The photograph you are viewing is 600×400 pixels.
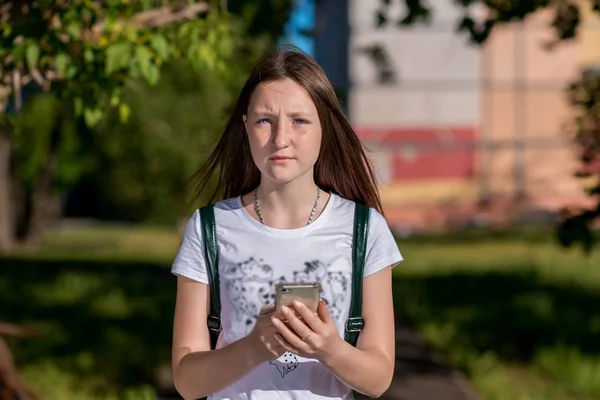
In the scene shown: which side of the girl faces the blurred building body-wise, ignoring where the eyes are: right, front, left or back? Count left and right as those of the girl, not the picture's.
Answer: back

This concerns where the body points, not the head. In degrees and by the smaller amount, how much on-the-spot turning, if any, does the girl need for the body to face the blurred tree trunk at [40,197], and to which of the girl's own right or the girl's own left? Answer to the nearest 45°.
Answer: approximately 180°

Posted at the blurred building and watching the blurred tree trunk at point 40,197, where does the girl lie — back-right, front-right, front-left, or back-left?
front-left

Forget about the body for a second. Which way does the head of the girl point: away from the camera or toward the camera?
toward the camera

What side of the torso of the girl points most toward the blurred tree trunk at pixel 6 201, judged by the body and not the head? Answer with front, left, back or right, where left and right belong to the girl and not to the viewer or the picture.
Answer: back

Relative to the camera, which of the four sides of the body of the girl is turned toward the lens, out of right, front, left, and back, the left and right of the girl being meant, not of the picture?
front
